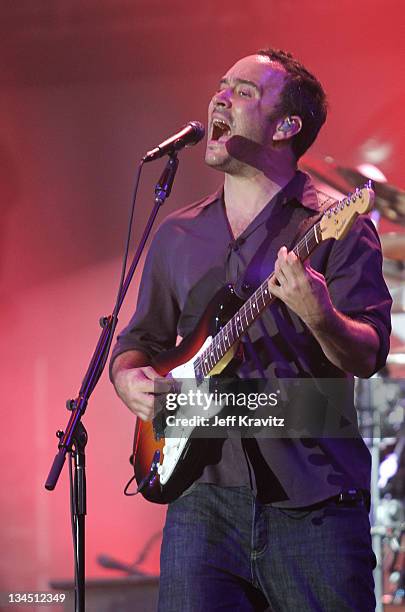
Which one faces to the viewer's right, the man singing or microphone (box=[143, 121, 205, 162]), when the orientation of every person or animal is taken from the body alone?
the microphone

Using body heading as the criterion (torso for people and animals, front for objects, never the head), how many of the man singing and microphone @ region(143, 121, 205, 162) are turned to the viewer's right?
1

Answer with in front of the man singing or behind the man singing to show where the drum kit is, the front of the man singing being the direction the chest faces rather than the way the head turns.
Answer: behind

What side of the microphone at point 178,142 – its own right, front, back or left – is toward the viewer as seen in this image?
right
